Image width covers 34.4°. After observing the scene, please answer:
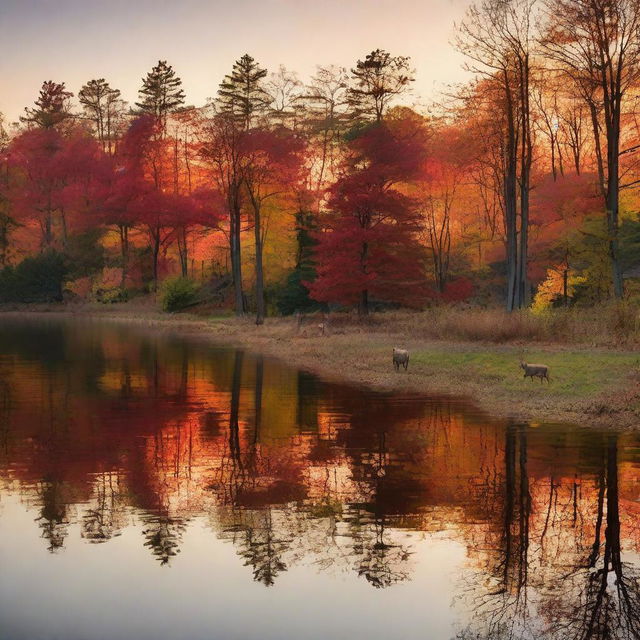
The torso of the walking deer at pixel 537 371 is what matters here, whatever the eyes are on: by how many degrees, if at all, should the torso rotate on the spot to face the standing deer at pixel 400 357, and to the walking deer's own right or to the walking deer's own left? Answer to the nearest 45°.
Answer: approximately 45° to the walking deer's own right

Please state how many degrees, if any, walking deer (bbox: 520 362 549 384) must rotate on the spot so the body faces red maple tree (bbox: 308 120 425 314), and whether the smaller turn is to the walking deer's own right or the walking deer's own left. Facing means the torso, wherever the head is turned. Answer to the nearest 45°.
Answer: approximately 90° to the walking deer's own right

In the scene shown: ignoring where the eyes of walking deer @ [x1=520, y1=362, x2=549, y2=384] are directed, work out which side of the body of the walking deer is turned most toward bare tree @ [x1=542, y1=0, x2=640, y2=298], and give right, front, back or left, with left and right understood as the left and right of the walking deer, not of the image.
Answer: right

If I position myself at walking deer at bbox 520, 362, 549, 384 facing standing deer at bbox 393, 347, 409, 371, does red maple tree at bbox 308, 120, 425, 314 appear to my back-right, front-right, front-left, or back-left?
front-right

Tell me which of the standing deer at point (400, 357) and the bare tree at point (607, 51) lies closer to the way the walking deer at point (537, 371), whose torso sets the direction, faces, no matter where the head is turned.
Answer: the standing deer

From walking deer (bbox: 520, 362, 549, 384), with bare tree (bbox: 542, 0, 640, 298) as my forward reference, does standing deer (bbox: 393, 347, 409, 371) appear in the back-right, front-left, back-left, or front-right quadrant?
front-left

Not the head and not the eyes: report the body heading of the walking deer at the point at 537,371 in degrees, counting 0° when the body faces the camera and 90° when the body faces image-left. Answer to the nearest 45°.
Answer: approximately 90°

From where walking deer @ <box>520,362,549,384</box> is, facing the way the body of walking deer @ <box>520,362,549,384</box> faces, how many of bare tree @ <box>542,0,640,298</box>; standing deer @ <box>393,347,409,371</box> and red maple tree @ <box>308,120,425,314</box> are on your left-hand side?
0

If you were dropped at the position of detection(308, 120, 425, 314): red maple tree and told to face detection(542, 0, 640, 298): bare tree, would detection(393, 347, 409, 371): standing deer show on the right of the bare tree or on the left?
right
